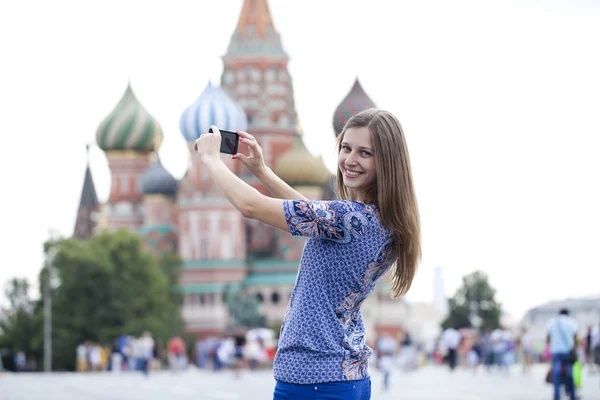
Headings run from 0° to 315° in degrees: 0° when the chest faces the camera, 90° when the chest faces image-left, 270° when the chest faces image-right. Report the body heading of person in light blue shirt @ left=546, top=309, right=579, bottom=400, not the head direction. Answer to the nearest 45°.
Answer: approximately 180°

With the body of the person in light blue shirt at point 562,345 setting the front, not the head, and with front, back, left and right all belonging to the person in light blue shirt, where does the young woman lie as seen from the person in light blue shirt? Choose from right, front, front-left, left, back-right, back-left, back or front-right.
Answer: back

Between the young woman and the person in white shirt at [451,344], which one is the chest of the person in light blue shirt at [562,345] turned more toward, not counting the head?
the person in white shirt
